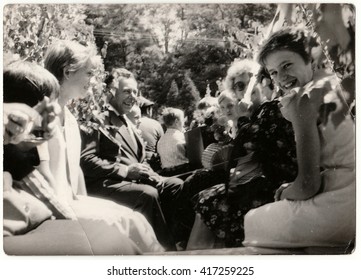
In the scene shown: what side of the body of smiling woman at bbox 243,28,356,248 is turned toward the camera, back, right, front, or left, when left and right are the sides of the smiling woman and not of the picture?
left

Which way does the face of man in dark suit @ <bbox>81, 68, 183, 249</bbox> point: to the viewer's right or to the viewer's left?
to the viewer's right
